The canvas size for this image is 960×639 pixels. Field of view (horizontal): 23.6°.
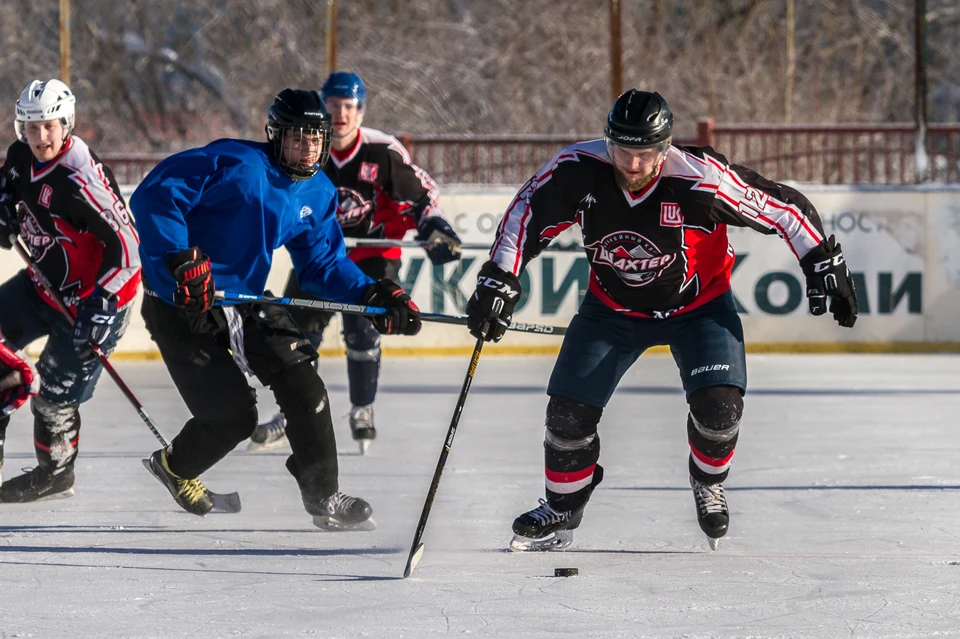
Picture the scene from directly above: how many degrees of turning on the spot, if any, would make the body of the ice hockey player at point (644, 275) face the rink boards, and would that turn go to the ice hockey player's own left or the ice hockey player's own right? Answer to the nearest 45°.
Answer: approximately 180°

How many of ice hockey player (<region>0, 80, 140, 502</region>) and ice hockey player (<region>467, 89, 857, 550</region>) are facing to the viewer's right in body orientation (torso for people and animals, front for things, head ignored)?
0

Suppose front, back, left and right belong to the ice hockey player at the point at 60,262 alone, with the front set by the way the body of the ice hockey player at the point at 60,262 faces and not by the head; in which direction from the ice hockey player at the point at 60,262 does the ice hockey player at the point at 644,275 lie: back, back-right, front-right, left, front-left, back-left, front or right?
left

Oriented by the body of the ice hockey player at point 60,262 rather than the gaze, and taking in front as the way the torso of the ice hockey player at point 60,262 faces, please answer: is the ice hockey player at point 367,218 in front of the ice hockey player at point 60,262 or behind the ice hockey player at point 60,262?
behind

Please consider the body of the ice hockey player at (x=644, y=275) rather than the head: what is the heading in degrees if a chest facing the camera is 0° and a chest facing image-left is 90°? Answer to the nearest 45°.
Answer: approximately 0°

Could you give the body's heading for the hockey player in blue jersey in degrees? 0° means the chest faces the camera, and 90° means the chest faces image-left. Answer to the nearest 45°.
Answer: approximately 315°

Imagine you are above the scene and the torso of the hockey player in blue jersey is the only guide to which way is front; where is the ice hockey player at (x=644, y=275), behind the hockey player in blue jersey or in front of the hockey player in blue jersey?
in front
